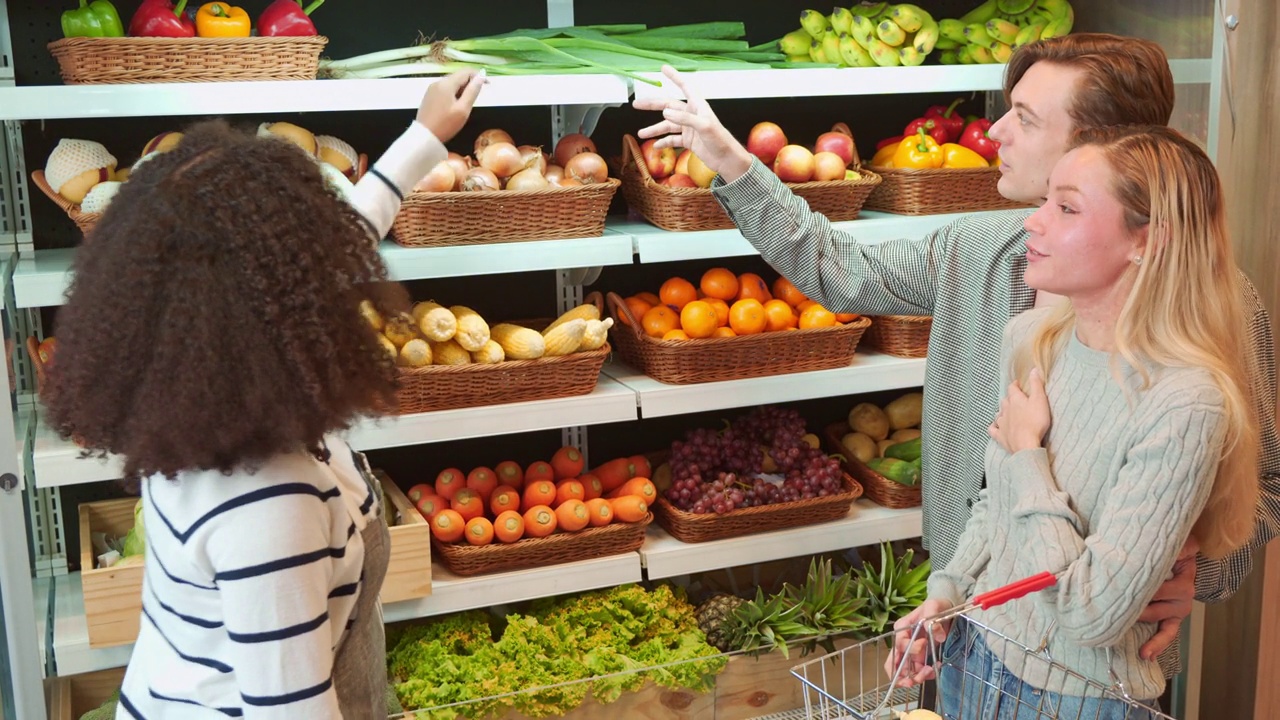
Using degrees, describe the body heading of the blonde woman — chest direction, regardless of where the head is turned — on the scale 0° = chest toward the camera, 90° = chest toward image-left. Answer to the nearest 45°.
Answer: approximately 45°

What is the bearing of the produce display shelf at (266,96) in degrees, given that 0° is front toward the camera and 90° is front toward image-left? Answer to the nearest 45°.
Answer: approximately 0°

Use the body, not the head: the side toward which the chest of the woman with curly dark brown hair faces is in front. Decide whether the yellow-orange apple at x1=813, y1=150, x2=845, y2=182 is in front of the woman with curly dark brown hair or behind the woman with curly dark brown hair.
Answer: in front

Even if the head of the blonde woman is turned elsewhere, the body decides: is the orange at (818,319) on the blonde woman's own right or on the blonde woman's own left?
on the blonde woman's own right

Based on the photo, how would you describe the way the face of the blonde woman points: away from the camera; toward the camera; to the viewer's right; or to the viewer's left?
to the viewer's left

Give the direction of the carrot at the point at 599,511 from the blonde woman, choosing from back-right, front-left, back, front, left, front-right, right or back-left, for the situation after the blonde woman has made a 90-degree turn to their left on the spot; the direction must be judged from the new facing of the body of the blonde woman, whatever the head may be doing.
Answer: back

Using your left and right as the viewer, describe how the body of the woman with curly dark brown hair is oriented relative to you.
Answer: facing away from the viewer and to the right of the viewer

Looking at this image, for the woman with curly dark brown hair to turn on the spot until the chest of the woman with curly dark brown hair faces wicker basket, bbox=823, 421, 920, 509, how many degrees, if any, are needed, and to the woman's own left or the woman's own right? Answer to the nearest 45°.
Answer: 0° — they already face it

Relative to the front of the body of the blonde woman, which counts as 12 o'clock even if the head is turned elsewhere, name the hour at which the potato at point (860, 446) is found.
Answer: The potato is roughly at 4 o'clock from the blonde woman.

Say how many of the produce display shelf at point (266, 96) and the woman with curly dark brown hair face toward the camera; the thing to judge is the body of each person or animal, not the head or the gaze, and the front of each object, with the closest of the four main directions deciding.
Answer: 1
